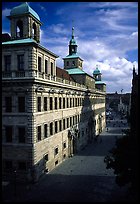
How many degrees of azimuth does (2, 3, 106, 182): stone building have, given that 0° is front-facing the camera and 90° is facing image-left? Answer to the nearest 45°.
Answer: approximately 315°
